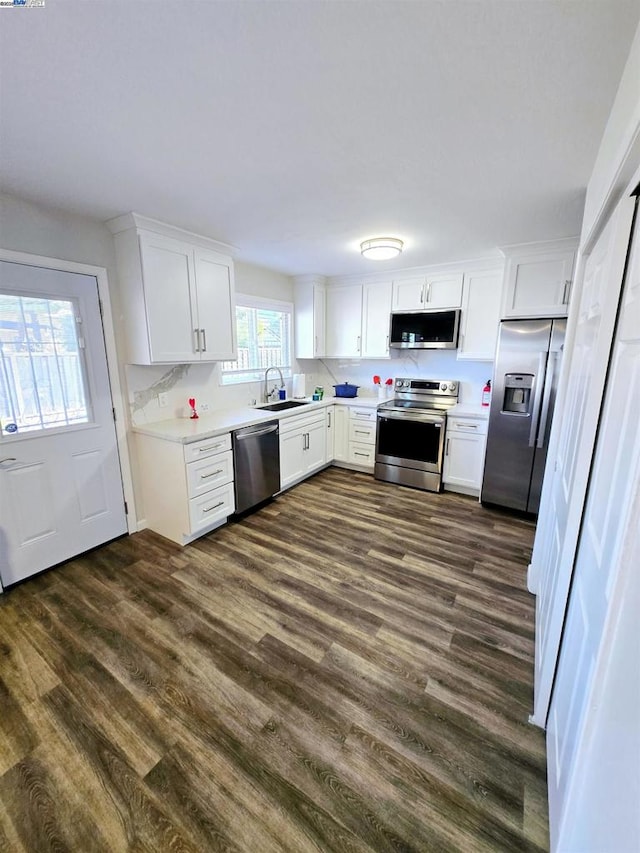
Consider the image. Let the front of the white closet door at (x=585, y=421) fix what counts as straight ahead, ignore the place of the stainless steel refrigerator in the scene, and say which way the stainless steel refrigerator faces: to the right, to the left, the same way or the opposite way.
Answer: to the left

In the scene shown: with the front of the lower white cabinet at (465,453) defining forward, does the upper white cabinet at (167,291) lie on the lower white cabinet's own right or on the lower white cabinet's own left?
on the lower white cabinet's own right

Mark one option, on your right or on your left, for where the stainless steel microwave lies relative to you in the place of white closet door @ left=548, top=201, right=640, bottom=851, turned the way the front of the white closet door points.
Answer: on your right

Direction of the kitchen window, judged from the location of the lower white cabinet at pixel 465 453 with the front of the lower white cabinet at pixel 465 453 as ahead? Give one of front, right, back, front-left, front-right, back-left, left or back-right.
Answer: right

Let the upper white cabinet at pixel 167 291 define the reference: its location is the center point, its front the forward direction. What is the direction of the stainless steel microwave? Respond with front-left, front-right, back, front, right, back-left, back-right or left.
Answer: front-left

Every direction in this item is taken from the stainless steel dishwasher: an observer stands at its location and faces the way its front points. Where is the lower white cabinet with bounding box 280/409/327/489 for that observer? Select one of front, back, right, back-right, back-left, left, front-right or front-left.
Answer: left

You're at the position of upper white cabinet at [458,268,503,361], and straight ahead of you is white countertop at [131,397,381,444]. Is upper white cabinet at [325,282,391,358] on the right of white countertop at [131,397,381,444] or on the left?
right

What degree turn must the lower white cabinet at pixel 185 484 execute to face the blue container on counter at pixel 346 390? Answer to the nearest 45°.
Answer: approximately 90° to its left

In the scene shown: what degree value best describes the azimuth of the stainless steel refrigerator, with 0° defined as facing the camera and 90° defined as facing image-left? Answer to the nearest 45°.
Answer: approximately 0°

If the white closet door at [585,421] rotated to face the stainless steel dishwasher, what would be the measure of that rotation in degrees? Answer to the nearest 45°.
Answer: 0° — it already faces it

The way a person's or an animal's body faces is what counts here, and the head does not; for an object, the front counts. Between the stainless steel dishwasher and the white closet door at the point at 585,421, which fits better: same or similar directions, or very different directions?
very different directions

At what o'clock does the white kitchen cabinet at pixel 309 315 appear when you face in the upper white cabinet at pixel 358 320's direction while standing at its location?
The white kitchen cabinet is roughly at 3 o'clock from the upper white cabinet.

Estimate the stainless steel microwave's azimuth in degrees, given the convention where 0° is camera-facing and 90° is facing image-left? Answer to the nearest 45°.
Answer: approximately 0°
